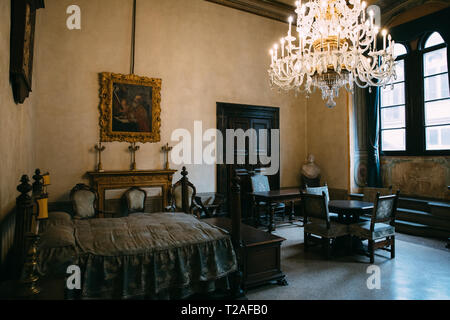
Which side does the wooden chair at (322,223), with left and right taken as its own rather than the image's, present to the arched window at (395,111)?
front

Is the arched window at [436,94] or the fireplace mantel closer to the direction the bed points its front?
the arched window

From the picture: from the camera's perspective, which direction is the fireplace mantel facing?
toward the camera

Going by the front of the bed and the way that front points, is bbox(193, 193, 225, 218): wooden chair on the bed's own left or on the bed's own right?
on the bed's own left

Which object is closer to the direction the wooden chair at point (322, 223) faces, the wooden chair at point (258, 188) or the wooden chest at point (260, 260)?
the wooden chair

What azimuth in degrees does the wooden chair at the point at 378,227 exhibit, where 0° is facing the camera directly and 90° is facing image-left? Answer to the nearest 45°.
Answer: approximately 135°

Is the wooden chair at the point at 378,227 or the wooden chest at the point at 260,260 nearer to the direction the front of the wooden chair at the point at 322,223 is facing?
the wooden chair

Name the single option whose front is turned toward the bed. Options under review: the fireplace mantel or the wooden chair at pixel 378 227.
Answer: the fireplace mantel

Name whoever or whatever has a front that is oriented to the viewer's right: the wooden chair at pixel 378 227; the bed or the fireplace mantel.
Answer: the bed

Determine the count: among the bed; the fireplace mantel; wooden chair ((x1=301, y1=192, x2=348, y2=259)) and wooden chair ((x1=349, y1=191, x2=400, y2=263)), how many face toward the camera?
1

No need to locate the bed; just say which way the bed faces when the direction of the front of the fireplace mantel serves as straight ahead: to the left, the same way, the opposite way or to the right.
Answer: to the left

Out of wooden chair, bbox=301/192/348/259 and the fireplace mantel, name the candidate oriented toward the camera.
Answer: the fireplace mantel

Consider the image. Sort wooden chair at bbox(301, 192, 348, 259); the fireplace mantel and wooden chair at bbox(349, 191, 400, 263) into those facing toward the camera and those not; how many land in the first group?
1

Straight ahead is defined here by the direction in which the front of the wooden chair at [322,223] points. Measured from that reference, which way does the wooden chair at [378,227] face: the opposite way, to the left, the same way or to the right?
to the left

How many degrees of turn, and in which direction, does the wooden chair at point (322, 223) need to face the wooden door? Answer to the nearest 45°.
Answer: approximately 90° to its left

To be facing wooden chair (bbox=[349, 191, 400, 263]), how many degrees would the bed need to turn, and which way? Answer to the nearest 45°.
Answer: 0° — it already faces it

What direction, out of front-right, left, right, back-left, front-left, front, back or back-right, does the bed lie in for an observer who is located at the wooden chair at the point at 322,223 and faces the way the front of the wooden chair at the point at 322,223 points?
back

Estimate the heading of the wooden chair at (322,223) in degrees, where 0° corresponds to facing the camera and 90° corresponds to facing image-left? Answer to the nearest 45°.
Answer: approximately 225°
